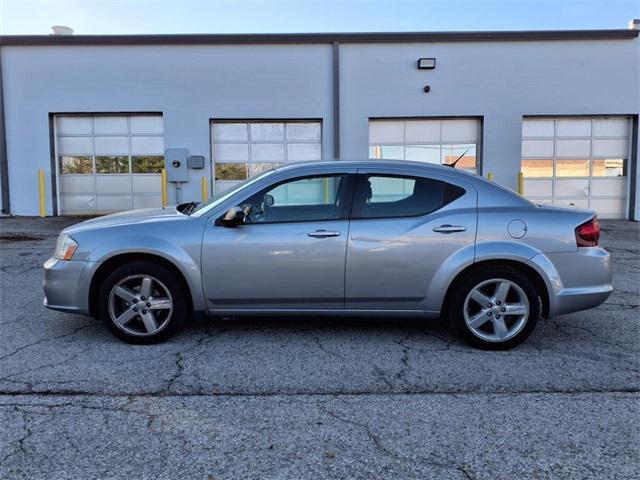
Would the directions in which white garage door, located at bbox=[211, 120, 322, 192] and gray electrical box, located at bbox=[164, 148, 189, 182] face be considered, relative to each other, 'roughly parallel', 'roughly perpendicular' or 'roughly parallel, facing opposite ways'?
roughly parallel

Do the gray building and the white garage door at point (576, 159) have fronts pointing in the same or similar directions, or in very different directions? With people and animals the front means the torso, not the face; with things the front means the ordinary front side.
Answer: same or similar directions

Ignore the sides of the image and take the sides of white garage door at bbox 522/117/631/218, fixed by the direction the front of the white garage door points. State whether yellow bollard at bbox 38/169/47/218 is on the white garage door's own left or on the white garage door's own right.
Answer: on the white garage door's own right

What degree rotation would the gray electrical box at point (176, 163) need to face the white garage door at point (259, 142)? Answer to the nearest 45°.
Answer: approximately 90° to its left

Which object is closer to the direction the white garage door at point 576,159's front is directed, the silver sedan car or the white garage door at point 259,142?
the silver sedan car

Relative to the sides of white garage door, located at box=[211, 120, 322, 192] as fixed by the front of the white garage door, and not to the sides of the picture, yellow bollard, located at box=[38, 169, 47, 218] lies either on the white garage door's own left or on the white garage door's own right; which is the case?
on the white garage door's own right

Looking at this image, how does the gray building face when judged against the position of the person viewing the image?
facing the viewer

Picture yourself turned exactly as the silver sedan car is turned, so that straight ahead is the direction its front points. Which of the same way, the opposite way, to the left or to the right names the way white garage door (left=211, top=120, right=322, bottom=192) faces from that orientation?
to the left

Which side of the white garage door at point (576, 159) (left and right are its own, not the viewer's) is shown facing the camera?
front

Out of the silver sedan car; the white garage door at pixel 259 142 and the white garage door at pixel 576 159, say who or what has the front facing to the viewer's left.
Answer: the silver sedan car

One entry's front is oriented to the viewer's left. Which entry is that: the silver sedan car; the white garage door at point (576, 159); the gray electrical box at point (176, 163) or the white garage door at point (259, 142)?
the silver sedan car

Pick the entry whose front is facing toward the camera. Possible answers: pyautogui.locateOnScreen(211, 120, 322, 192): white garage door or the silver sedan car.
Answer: the white garage door

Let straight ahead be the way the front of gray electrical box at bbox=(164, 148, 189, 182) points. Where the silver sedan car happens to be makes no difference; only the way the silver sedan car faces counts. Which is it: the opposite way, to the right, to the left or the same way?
to the right

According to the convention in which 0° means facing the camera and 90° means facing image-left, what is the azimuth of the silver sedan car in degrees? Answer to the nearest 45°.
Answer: approximately 90°

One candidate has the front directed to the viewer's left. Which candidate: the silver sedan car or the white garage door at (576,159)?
the silver sedan car
